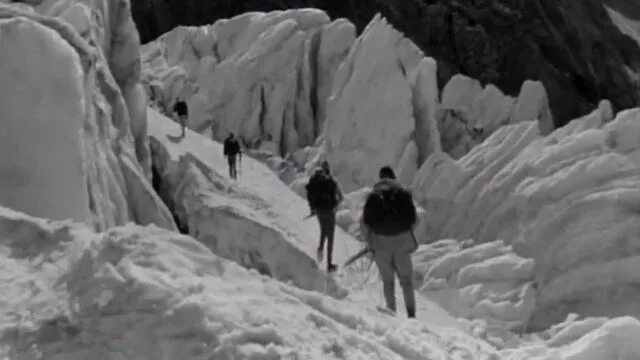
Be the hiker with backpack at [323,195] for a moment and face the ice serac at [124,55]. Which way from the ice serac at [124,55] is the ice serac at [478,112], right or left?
right

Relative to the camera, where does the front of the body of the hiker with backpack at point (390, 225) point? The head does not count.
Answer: away from the camera

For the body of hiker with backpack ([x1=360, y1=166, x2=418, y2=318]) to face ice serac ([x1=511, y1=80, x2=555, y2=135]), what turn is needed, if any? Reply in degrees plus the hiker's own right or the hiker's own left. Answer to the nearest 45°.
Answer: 0° — they already face it

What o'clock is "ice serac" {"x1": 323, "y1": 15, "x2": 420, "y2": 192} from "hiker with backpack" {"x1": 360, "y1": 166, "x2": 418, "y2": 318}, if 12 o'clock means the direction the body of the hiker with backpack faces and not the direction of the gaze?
The ice serac is roughly at 12 o'clock from the hiker with backpack.

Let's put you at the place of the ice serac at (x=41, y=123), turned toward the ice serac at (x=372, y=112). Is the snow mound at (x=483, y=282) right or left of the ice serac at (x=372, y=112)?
right

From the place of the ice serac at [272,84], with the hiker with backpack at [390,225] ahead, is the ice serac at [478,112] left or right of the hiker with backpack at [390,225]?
left

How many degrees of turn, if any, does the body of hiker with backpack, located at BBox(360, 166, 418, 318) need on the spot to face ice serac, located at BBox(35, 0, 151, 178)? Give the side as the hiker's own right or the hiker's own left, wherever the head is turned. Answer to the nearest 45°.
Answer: approximately 45° to the hiker's own left

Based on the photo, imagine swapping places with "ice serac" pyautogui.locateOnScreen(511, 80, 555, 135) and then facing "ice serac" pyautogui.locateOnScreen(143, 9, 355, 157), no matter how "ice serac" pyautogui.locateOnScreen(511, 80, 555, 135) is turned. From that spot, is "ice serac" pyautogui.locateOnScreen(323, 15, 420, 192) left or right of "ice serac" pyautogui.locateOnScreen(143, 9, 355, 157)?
left

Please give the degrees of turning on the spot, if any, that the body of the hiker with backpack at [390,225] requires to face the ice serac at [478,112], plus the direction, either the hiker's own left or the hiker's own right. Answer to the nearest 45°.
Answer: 0° — they already face it

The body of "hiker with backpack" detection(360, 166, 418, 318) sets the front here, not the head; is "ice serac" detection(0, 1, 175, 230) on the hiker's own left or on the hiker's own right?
on the hiker's own left

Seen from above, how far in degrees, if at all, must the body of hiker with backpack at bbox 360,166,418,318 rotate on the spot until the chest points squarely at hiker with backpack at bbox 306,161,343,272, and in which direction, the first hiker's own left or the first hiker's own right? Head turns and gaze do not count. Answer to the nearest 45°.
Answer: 0° — they already face them

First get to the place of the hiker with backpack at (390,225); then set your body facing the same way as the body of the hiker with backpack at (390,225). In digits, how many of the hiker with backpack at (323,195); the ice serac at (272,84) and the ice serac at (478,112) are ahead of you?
3
